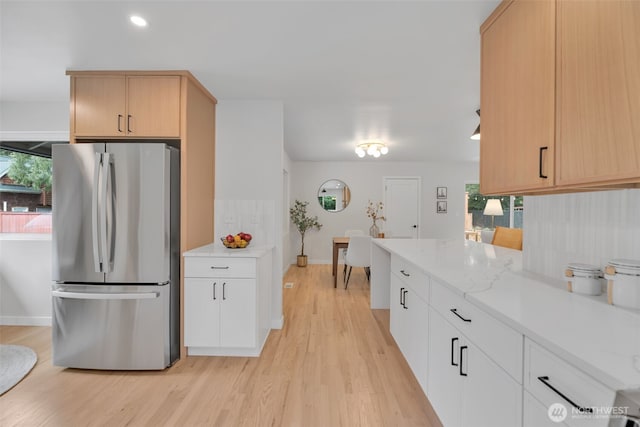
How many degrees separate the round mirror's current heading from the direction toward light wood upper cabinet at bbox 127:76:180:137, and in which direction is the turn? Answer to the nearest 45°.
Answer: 0° — it already faces it

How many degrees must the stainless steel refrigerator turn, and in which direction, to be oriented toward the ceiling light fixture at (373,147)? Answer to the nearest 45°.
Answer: approximately 135° to its left

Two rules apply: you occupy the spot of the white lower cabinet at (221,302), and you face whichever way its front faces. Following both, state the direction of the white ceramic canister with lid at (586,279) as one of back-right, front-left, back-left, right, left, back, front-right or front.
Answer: front-left

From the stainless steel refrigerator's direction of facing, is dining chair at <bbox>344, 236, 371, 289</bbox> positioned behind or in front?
behind

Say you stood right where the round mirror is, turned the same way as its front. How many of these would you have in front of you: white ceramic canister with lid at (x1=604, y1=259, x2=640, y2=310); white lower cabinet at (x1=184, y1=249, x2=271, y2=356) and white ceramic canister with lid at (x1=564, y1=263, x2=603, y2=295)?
3

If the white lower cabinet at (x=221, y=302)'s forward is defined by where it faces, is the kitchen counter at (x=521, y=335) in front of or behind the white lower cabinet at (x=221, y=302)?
in front

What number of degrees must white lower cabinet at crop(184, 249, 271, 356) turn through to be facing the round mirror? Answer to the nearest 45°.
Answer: approximately 135° to its left

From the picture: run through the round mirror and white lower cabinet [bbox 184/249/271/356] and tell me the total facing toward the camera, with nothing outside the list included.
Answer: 2

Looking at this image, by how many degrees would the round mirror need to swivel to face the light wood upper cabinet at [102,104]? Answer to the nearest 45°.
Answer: approximately 45° to its right

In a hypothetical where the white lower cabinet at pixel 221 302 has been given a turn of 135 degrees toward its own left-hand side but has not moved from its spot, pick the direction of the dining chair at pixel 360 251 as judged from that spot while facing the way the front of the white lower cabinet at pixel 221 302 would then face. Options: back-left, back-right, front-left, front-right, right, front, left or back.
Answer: front

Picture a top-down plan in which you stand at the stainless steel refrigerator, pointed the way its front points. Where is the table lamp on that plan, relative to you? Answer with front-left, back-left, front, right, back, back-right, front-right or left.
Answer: back-left

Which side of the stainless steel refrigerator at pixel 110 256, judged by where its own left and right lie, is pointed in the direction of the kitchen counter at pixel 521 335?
left

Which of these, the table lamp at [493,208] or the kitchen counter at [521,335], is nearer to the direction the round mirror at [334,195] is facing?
the kitchen counter
